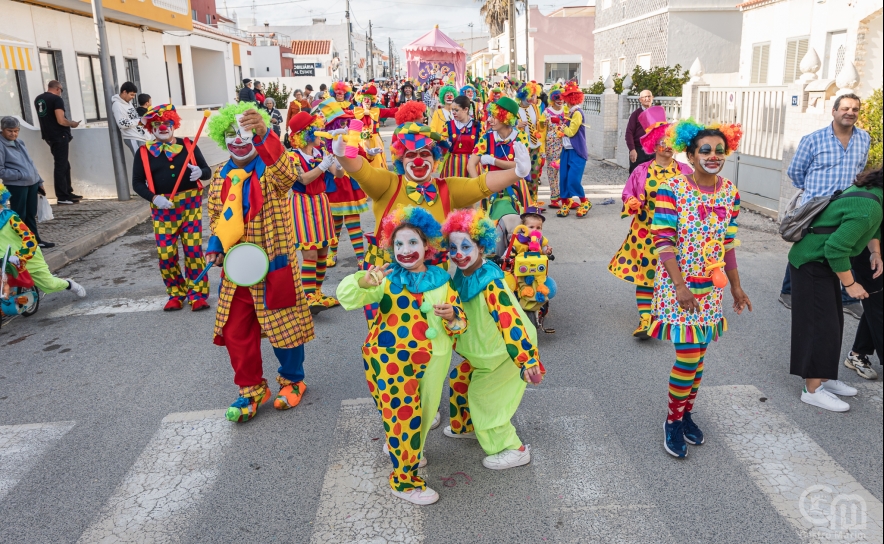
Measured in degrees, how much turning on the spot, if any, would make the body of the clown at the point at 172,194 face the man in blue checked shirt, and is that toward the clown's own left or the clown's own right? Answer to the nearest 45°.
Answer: approximately 45° to the clown's own left

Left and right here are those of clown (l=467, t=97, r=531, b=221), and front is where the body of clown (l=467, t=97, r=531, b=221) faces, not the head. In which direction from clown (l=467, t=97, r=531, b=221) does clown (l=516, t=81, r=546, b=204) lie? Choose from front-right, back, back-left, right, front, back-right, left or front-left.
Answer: back

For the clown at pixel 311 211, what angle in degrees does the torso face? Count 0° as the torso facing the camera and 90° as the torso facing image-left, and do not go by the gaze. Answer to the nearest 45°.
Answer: approximately 315°

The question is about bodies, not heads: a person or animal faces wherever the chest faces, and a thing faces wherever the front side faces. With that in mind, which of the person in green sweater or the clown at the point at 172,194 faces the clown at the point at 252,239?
the clown at the point at 172,194

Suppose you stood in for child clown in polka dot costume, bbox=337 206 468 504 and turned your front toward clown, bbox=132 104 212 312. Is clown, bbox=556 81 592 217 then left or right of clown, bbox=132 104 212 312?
right

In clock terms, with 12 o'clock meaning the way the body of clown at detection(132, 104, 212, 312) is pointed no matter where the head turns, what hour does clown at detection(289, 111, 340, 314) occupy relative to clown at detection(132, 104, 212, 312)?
clown at detection(289, 111, 340, 314) is roughly at 10 o'clock from clown at detection(132, 104, 212, 312).

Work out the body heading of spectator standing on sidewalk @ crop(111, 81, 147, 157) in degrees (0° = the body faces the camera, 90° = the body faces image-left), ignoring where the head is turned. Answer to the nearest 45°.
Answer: approximately 315°

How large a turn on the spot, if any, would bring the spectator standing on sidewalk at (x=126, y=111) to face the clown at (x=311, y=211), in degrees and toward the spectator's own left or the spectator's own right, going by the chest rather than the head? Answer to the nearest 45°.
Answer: approximately 45° to the spectator's own right

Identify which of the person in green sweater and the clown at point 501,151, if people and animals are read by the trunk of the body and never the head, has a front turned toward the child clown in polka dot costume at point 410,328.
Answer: the clown

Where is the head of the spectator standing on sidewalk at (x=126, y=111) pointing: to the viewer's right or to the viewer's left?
to the viewer's right

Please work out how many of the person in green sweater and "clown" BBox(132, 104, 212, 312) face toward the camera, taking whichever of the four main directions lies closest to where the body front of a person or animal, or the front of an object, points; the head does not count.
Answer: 1
